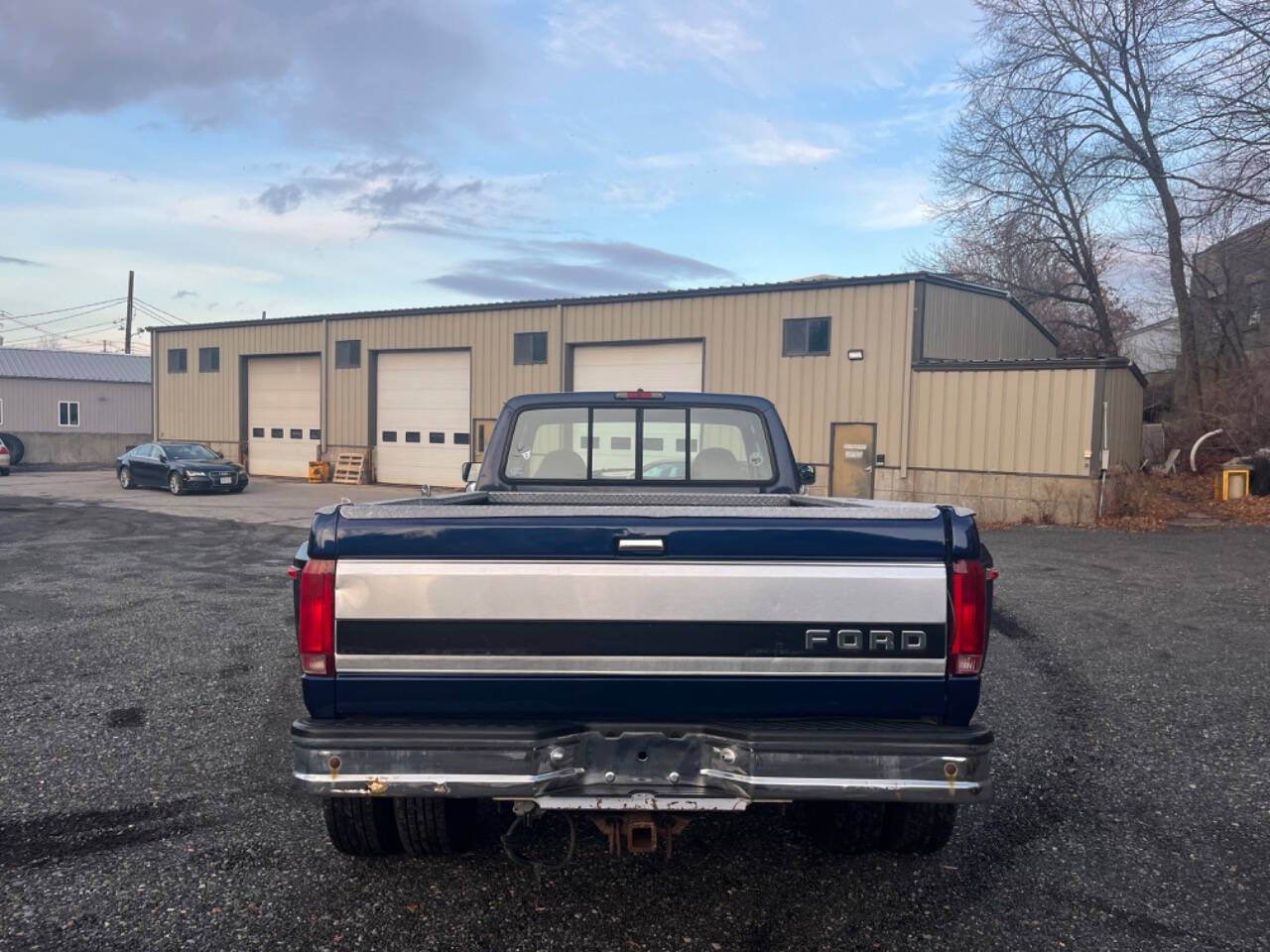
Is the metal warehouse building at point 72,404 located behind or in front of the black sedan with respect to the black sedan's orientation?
behind

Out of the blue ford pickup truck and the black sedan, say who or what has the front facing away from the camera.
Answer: the blue ford pickup truck

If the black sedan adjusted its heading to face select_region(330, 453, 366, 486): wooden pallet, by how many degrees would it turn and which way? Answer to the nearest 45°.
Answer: approximately 45° to its left

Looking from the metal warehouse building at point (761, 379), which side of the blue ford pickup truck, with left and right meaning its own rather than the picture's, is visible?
front

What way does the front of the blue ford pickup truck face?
away from the camera

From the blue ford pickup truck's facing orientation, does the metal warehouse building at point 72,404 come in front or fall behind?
in front

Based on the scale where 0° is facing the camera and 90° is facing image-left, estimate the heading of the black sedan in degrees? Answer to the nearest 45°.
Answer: approximately 315°

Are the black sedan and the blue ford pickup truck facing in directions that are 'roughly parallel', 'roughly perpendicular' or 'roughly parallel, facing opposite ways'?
roughly perpendicular

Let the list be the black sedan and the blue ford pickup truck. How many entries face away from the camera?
1

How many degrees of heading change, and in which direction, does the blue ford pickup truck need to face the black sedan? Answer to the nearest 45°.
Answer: approximately 45° to its left
